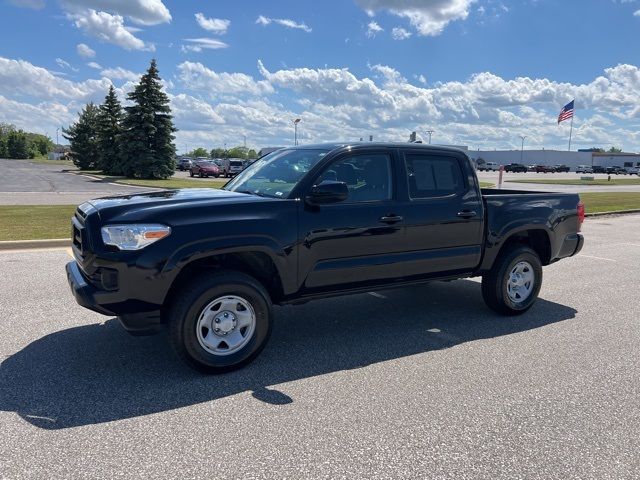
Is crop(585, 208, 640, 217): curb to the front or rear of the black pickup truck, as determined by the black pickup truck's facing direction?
to the rear

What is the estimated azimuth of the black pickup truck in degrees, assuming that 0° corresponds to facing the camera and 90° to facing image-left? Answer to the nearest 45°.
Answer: approximately 45°

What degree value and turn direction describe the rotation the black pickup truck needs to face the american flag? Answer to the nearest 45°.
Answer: approximately 180°
